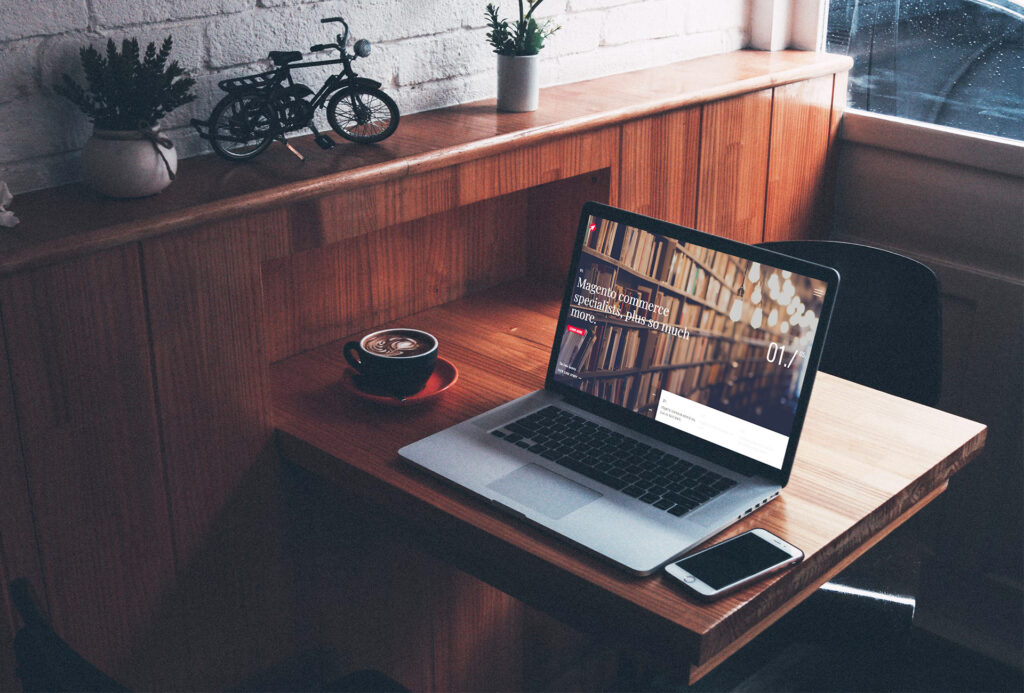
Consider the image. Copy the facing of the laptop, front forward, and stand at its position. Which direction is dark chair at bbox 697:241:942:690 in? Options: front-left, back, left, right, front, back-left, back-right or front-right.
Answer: back

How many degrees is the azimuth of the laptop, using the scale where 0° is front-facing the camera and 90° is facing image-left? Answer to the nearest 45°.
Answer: approximately 45°

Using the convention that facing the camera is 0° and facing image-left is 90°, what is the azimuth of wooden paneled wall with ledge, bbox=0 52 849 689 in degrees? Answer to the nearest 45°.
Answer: approximately 315°

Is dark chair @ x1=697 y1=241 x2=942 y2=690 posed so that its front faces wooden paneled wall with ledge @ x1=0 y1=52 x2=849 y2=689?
yes

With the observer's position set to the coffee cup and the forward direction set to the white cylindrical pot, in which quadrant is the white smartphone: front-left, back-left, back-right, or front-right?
back-right

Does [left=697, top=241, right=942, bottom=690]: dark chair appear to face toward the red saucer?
yes

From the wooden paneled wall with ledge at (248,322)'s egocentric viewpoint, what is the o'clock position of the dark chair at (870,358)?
The dark chair is roughly at 10 o'clock from the wooden paneled wall with ledge.
